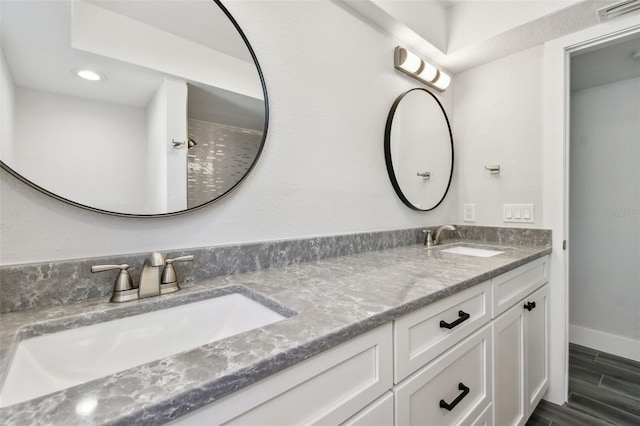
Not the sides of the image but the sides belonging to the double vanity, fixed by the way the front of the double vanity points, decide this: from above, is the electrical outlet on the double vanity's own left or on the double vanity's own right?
on the double vanity's own left

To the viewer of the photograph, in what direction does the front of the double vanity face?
facing the viewer and to the right of the viewer

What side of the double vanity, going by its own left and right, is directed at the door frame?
left

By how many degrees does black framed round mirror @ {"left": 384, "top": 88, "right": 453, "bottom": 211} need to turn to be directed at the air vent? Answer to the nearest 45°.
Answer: approximately 45° to its left

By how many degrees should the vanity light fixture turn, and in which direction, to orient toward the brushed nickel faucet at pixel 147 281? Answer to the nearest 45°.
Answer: approximately 90° to its right

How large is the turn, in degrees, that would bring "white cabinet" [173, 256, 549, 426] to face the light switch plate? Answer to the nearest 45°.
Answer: approximately 90° to its left

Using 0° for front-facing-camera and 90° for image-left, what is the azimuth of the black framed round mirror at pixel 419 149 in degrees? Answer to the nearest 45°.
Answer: approximately 315°

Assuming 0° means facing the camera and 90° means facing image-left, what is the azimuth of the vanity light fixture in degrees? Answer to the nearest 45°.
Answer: approximately 315°

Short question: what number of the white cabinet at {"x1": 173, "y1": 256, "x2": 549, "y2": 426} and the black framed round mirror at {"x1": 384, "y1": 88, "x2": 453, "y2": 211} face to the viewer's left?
0
